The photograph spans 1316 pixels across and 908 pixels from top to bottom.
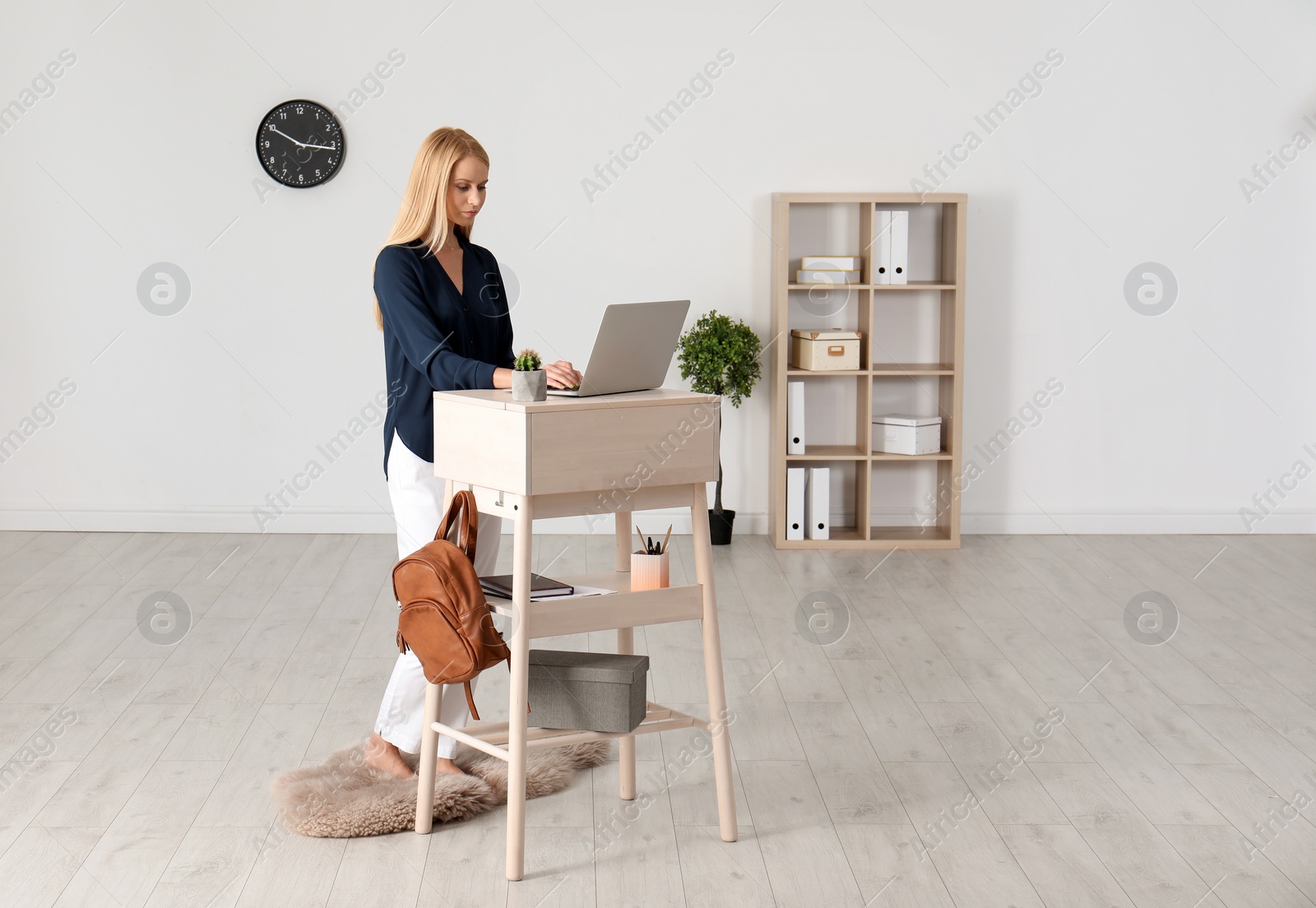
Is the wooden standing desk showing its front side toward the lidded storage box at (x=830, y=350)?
no

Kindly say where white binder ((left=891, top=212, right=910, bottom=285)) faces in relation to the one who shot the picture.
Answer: facing the viewer

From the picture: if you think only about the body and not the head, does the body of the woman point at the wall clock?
no

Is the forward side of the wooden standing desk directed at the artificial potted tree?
no

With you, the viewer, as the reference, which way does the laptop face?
facing away from the viewer and to the left of the viewer

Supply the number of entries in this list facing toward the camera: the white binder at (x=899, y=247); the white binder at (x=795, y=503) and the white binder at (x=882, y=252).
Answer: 3

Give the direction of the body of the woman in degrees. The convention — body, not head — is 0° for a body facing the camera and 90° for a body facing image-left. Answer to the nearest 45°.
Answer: approximately 315°

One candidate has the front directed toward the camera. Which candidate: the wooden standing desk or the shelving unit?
the shelving unit

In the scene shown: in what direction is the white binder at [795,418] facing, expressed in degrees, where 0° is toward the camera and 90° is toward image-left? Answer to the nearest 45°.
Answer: approximately 0°

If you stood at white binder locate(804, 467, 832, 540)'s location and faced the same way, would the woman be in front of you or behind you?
in front

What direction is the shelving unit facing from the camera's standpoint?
toward the camera

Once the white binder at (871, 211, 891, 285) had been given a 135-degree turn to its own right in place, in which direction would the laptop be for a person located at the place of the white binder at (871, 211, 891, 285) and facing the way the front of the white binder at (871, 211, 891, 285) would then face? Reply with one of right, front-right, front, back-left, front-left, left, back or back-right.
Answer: back-left

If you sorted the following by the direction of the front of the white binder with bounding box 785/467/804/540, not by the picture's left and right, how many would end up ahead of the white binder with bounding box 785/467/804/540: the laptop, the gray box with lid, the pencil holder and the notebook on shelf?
4

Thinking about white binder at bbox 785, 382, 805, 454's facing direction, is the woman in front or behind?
in front

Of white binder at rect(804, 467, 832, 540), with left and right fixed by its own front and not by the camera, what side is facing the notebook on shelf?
front

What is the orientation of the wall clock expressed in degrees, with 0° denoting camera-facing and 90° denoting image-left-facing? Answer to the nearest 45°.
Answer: approximately 0°

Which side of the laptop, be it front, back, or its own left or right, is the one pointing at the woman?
front
